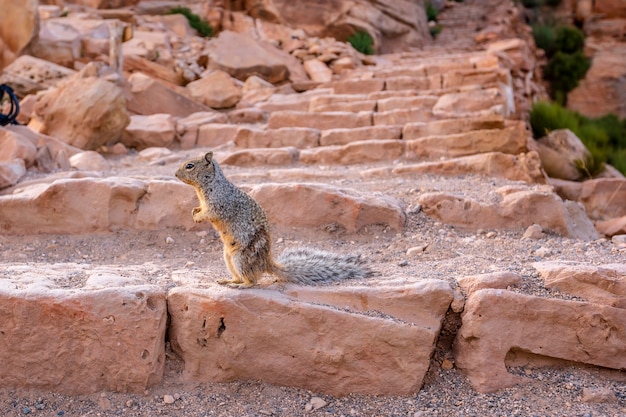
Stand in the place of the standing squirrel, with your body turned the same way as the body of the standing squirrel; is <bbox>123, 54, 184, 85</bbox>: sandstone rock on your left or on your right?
on your right

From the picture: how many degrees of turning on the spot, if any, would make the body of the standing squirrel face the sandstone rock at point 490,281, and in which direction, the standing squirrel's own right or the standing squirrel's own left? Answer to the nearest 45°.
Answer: approximately 180°

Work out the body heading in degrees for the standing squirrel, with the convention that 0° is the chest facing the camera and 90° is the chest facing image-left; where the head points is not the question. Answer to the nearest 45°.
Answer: approximately 90°

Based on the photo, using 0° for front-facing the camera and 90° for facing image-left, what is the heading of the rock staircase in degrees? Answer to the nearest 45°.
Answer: approximately 0°

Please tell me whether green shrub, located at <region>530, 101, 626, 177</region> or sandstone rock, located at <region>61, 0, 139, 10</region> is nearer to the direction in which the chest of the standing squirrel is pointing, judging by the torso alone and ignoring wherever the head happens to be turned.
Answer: the sandstone rock

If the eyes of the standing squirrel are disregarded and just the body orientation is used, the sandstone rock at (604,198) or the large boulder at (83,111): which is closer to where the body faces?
the large boulder

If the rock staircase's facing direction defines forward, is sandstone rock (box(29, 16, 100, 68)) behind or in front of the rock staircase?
behind

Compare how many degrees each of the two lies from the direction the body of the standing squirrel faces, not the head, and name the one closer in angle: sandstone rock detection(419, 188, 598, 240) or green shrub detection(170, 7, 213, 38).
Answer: the green shrub

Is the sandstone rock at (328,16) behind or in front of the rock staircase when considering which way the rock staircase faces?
behind

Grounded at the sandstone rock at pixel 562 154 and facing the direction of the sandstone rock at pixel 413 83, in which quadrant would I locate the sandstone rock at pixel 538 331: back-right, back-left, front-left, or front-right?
back-left

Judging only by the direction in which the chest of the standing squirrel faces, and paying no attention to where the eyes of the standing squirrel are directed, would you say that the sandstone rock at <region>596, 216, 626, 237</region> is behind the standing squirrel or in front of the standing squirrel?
behind
